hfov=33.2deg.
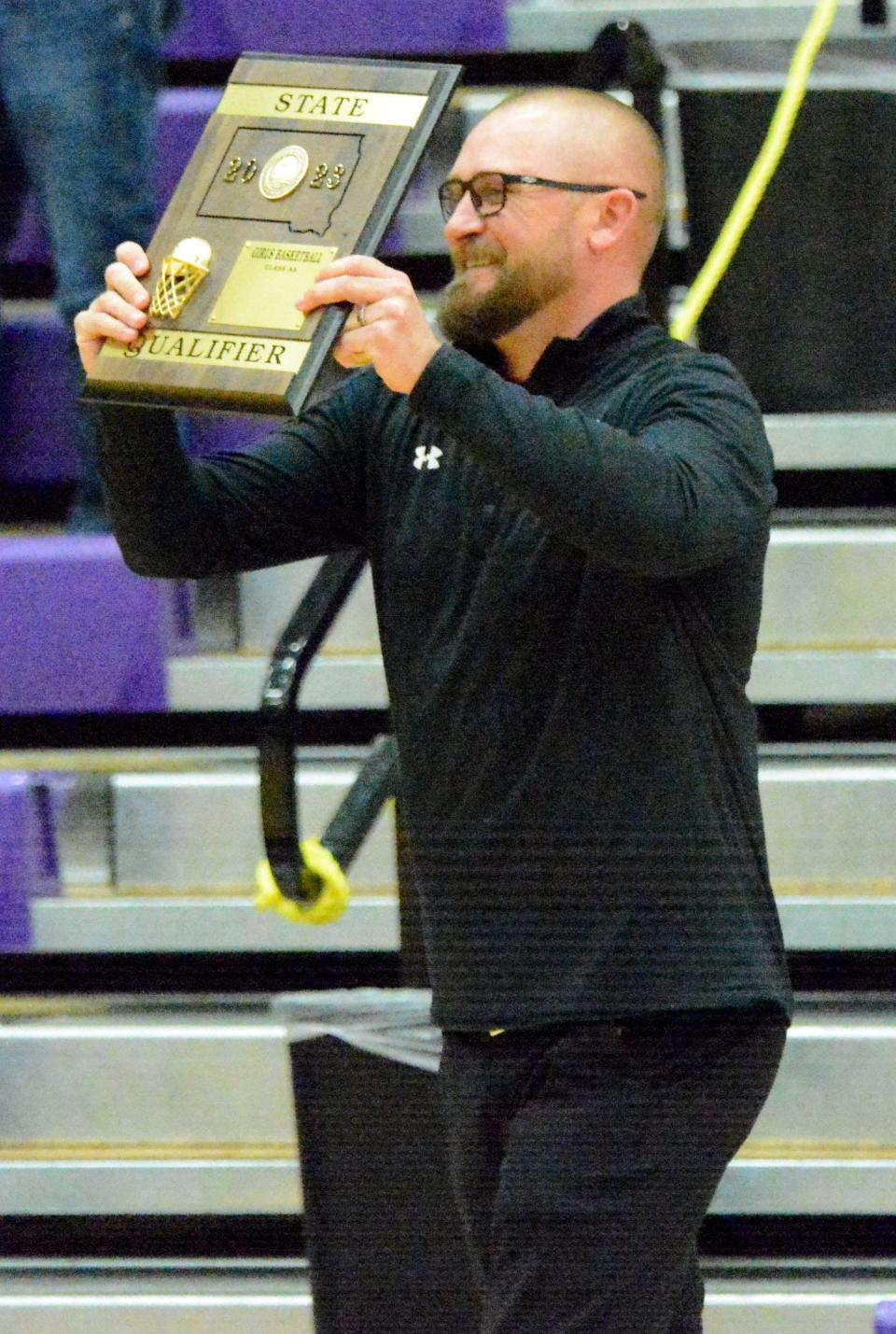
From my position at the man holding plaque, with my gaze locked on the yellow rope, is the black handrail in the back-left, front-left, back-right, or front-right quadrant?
front-left

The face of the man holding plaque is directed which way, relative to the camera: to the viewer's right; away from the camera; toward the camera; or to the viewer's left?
to the viewer's left

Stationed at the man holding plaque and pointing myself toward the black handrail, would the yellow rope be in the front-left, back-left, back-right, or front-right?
front-right

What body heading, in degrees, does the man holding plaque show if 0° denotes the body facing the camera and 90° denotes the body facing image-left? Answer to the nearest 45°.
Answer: approximately 45°
